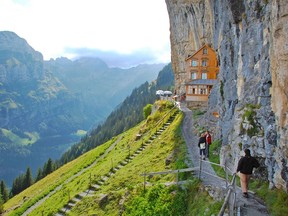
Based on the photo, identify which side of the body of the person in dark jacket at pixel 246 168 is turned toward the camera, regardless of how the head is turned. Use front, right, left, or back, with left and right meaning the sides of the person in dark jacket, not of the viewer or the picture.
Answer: back
